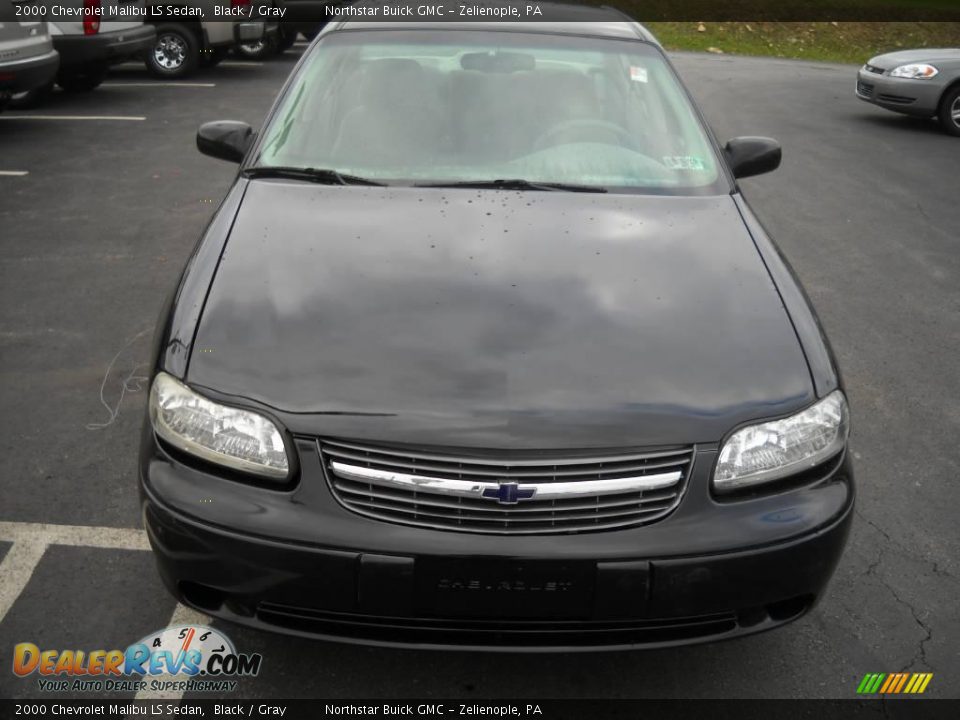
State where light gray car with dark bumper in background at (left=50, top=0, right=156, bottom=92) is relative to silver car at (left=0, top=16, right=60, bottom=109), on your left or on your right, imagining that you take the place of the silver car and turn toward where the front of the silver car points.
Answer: on your right

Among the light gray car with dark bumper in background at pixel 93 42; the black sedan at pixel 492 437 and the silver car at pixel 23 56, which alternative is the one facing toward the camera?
the black sedan

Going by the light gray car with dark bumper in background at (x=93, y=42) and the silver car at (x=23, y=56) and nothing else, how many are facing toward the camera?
0

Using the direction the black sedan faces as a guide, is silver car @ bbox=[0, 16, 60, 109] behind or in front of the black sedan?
behind

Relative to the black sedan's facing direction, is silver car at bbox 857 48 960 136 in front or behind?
behind

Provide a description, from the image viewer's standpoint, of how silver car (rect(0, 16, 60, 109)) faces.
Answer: facing away from the viewer and to the left of the viewer

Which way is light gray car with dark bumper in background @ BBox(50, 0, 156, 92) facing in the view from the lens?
facing away from the viewer and to the left of the viewer

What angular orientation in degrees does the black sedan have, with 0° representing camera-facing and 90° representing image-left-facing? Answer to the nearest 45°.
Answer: approximately 0°

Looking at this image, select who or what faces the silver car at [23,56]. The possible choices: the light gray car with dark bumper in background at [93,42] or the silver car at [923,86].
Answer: the silver car at [923,86]
